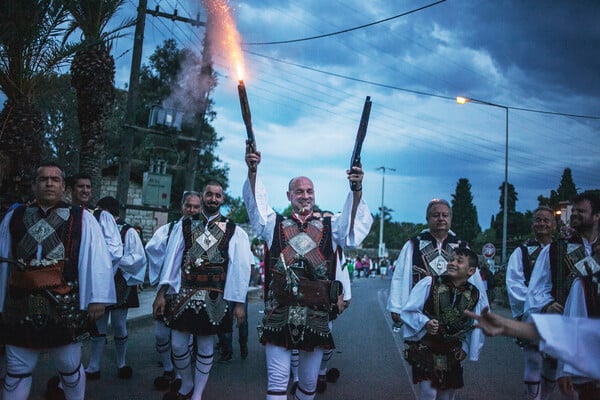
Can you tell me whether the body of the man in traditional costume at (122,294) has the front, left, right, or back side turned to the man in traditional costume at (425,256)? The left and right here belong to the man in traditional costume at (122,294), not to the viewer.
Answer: left

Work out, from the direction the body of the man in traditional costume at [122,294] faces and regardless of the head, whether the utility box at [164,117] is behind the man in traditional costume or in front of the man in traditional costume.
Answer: behind

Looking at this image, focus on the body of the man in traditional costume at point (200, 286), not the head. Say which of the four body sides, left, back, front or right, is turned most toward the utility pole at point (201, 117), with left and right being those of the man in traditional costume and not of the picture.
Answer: back

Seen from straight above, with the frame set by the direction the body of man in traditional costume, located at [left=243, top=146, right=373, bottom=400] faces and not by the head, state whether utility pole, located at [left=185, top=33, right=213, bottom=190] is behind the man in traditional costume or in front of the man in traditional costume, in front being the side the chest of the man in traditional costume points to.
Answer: behind

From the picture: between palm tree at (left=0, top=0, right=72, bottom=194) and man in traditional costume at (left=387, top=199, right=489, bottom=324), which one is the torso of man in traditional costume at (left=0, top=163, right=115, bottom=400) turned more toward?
the man in traditional costume

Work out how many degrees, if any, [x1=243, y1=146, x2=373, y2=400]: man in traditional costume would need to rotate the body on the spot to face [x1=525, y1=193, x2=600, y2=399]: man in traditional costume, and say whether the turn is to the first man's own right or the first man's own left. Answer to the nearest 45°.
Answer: approximately 90° to the first man's own left

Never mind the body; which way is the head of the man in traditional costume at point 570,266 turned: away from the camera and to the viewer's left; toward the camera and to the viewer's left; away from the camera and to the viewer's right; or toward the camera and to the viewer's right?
toward the camera and to the viewer's left

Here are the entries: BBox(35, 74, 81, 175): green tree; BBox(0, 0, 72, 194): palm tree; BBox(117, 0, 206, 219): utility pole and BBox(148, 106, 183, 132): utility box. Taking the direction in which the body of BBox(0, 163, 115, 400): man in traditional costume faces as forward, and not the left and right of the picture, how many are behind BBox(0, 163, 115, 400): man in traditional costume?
4

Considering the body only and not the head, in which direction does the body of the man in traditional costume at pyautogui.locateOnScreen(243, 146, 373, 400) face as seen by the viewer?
toward the camera

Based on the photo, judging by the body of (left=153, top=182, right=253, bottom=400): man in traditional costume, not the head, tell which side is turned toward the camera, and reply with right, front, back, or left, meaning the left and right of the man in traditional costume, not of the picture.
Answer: front

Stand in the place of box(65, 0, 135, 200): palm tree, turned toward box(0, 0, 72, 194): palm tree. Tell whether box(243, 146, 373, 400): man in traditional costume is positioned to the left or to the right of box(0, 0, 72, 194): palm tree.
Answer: left
